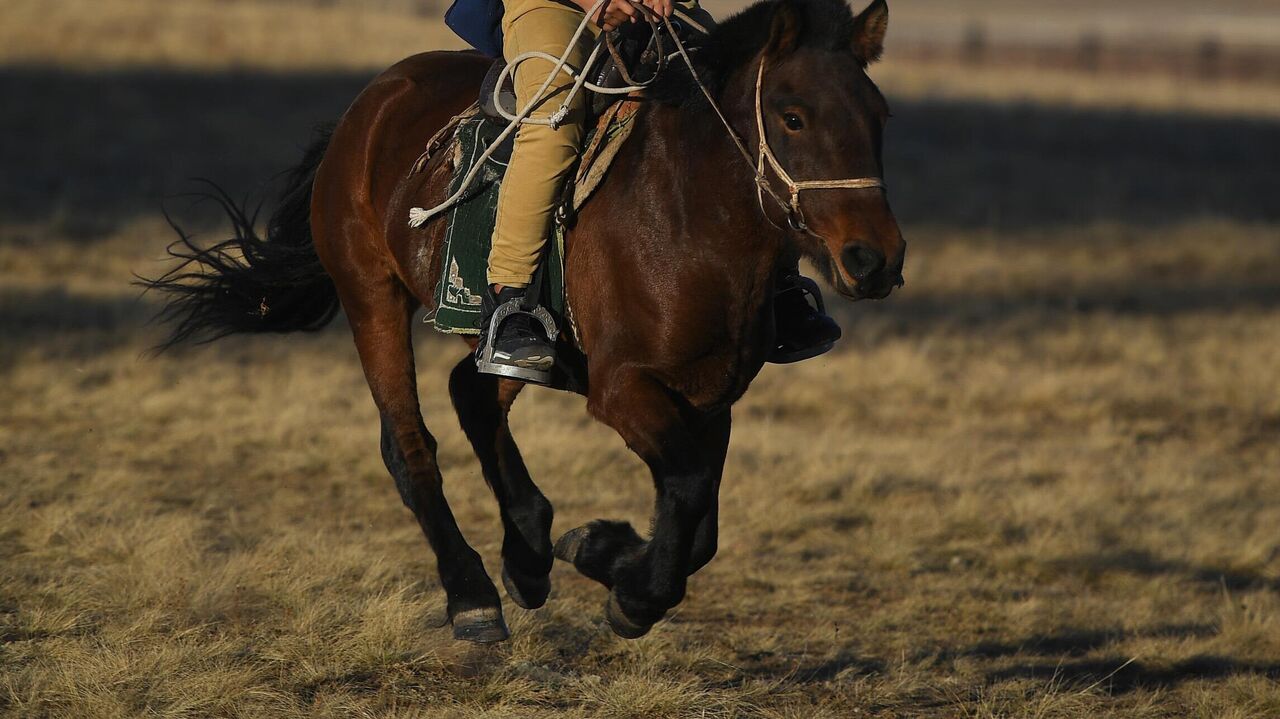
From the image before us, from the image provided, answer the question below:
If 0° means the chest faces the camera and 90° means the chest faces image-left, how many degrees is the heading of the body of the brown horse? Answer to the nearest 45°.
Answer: approximately 315°
